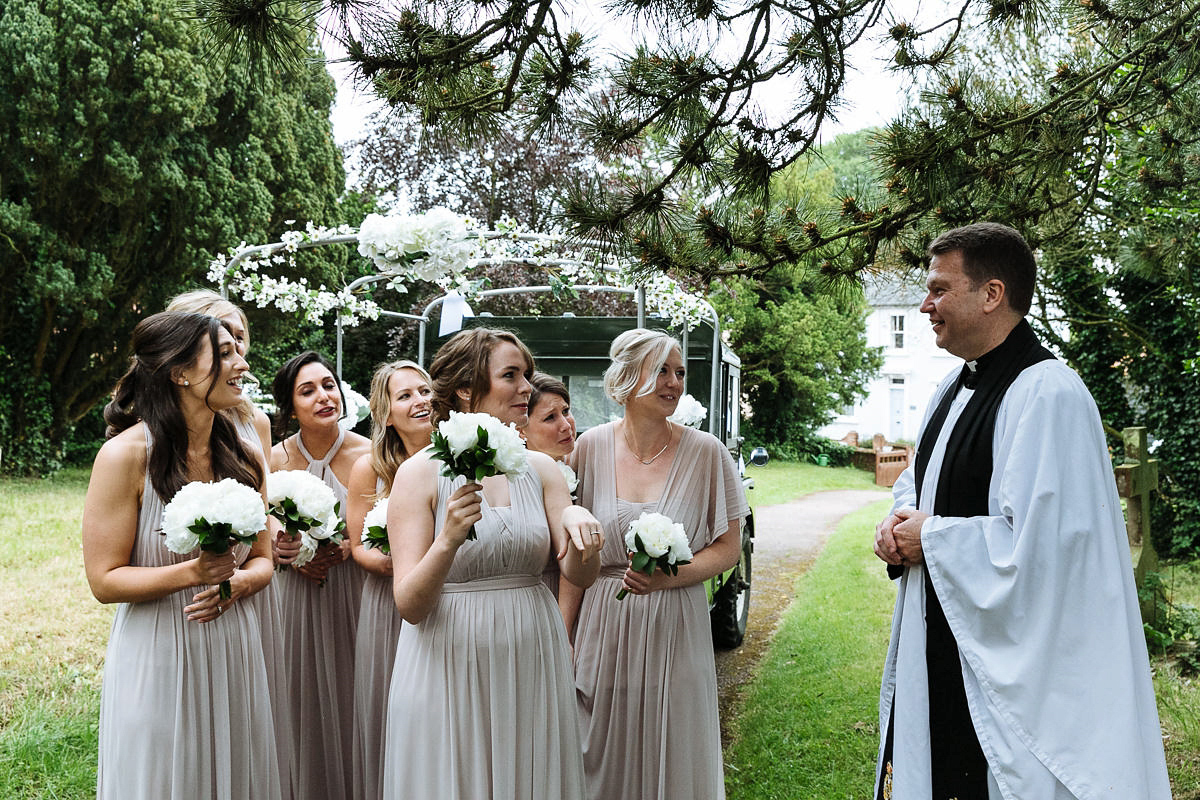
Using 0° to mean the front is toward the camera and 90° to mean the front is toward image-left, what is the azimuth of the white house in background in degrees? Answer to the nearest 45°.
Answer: approximately 0°

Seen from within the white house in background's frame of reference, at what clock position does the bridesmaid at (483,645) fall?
The bridesmaid is roughly at 12 o'clock from the white house in background.

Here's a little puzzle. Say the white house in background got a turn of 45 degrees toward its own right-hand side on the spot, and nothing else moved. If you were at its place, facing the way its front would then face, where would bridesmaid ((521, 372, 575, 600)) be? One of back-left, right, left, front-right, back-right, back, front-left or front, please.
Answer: front-left

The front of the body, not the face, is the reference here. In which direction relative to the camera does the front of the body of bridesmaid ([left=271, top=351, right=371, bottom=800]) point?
toward the camera

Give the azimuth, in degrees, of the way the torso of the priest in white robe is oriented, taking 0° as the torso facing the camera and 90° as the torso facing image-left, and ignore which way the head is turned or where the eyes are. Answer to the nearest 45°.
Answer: approximately 90°

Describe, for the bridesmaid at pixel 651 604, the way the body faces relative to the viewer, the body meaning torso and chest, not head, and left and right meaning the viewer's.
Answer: facing the viewer

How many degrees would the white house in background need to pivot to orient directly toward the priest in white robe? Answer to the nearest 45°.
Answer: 0° — it already faces them

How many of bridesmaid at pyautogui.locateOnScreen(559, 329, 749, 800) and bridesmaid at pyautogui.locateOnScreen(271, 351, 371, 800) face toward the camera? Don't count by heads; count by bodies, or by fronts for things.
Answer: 2

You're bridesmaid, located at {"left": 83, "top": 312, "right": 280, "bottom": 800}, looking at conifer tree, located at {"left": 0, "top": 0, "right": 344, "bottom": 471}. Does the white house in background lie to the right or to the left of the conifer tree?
right

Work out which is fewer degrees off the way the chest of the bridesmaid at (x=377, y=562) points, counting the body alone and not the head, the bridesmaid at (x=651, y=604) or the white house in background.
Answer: the bridesmaid

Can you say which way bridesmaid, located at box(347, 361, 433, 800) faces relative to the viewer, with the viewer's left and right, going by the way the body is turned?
facing the viewer and to the right of the viewer

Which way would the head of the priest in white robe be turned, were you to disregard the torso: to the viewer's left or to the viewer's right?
to the viewer's left

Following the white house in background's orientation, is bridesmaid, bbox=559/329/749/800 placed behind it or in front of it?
in front

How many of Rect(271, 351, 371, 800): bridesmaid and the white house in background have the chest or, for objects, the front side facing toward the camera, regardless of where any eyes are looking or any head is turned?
2

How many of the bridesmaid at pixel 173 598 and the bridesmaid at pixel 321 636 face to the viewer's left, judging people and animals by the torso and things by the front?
0

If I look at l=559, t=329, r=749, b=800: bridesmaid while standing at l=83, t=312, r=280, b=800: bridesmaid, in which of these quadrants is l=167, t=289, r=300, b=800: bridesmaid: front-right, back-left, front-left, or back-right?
front-left
